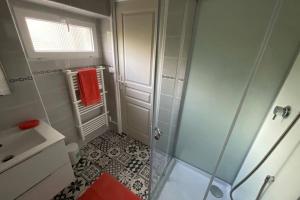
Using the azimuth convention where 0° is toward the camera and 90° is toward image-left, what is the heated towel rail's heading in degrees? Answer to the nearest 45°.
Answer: approximately 315°

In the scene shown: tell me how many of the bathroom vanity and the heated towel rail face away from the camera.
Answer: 0

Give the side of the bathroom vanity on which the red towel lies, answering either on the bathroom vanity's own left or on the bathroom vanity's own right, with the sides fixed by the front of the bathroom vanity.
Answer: on the bathroom vanity's own left

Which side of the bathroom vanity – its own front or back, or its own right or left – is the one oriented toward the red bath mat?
front

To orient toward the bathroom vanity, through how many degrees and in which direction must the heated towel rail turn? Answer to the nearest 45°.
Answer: approximately 90° to its right

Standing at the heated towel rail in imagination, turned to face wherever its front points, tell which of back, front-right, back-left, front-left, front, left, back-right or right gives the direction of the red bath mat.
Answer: front-right

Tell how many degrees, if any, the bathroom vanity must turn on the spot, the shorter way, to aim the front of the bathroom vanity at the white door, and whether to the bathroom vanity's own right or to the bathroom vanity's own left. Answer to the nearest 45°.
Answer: approximately 45° to the bathroom vanity's own left
